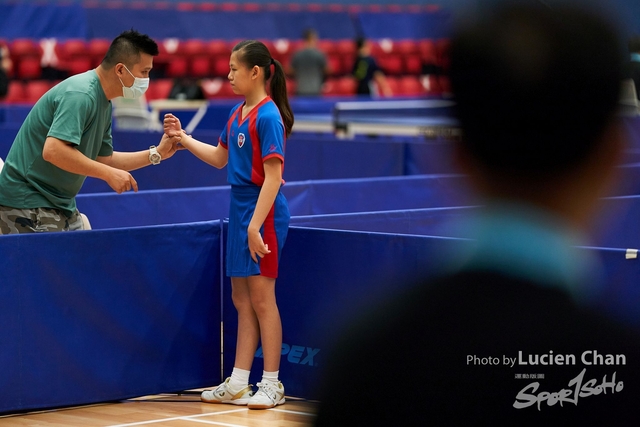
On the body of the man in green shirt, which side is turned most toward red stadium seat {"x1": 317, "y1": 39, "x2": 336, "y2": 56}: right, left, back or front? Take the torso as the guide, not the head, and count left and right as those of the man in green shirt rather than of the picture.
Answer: left

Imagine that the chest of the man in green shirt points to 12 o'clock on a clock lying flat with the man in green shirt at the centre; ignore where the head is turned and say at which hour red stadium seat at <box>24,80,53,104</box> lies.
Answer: The red stadium seat is roughly at 9 o'clock from the man in green shirt.

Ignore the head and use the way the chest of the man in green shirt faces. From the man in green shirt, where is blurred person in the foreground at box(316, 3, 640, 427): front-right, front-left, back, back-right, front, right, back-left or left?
right

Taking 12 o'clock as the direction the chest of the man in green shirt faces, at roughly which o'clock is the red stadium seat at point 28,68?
The red stadium seat is roughly at 9 o'clock from the man in green shirt.

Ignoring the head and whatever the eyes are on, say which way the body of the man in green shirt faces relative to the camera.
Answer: to the viewer's right

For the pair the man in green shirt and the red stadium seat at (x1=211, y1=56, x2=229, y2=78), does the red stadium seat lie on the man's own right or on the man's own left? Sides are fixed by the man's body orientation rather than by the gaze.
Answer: on the man's own left

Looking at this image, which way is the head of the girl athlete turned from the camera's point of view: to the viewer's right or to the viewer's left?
to the viewer's left

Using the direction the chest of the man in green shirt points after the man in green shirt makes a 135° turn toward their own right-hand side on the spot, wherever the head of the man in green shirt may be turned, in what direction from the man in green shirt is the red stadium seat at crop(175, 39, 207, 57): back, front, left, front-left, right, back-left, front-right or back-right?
back-right

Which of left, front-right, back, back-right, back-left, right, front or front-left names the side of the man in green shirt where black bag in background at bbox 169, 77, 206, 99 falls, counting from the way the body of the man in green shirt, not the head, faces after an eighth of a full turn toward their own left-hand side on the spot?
front-left

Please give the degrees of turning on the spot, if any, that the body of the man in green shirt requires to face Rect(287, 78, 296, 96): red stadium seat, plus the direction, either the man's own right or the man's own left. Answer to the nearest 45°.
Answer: approximately 90° to the man's own left

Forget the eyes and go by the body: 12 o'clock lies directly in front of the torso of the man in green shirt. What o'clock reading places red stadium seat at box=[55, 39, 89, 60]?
The red stadium seat is roughly at 9 o'clock from the man in green shirt.

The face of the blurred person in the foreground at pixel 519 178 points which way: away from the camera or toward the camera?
away from the camera
